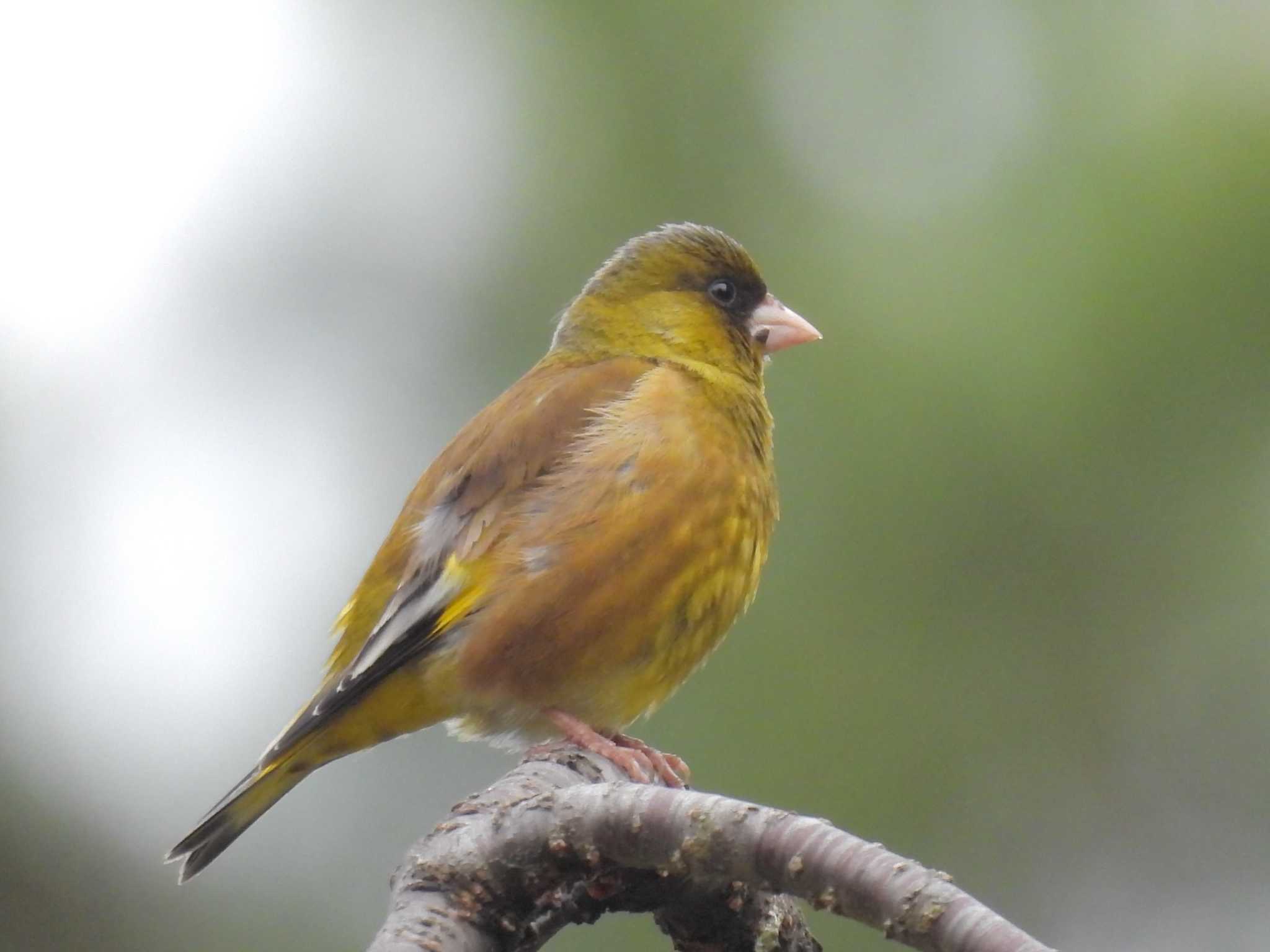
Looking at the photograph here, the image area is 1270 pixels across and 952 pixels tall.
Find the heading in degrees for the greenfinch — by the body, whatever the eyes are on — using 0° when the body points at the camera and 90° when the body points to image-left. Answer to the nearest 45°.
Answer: approximately 270°
